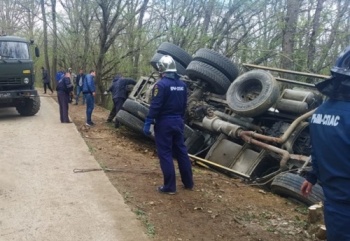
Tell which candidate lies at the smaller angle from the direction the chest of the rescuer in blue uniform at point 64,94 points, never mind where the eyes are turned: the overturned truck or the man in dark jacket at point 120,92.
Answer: the man in dark jacket

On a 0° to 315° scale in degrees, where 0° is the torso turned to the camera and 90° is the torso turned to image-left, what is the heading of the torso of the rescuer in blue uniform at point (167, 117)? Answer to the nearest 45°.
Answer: approximately 135°

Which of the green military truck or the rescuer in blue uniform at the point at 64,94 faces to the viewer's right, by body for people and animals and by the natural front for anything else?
the rescuer in blue uniform

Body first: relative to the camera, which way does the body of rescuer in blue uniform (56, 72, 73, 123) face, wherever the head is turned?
to the viewer's right

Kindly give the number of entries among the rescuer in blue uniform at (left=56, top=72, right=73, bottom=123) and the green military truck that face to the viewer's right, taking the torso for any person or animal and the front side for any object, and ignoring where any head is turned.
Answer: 1

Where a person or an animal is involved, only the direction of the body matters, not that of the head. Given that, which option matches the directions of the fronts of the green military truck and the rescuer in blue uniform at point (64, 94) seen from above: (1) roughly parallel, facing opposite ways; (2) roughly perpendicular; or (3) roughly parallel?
roughly perpendicular

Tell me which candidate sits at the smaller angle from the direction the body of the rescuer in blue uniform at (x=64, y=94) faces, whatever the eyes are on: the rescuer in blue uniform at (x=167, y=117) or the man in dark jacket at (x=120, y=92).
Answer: the man in dark jacket

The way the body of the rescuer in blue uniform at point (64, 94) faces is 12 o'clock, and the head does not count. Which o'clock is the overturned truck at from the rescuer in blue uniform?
The overturned truck is roughly at 2 o'clock from the rescuer in blue uniform.

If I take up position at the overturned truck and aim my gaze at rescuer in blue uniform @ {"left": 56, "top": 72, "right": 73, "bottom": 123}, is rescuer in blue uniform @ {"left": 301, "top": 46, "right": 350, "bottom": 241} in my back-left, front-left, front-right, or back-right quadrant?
back-left

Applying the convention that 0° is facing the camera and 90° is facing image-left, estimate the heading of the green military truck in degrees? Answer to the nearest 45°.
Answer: approximately 0°

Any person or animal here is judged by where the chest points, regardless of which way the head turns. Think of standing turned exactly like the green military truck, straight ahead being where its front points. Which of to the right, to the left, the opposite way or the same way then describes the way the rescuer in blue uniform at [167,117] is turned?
the opposite way

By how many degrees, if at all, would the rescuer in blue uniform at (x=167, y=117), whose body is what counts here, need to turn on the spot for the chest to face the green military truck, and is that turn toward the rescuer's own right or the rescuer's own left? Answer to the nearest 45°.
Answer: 0° — they already face it
